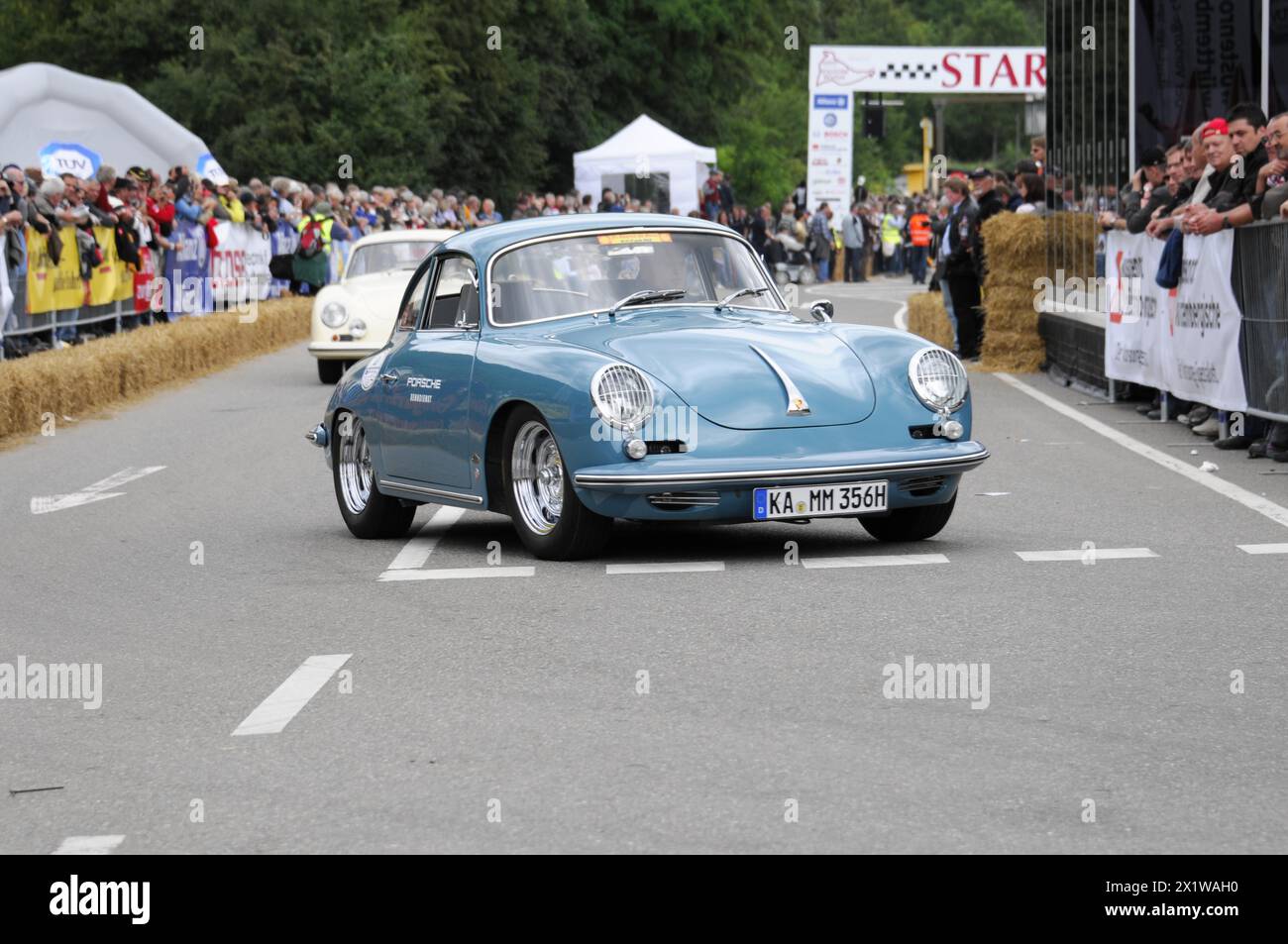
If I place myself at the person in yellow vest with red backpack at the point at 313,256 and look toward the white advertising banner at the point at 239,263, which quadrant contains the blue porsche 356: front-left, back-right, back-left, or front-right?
front-left

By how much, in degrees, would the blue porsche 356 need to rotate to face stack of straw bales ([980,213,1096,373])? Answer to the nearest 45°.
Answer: approximately 135° to its left

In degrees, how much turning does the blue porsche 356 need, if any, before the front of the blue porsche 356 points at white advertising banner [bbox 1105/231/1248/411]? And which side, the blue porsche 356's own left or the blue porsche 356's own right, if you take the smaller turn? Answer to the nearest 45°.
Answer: approximately 90° to the blue porsche 356's own left

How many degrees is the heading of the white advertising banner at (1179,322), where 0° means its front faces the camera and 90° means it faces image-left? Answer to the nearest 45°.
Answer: approximately 45°

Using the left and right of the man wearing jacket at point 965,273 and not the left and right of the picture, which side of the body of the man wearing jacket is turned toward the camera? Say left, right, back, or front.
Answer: left

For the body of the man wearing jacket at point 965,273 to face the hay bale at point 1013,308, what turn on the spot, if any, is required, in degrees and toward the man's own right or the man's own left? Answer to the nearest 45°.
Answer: approximately 90° to the man's own left

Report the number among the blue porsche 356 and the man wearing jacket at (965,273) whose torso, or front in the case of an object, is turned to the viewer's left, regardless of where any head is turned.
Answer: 1

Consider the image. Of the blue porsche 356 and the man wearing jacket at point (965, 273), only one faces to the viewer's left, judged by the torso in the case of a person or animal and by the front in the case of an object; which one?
the man wearing jacket

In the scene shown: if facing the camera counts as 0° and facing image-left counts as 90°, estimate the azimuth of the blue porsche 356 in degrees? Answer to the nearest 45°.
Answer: approximately 315°

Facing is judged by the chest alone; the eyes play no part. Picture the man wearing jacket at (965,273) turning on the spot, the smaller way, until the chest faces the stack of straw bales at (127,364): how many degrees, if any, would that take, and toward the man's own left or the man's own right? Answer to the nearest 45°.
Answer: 0° — they already face it

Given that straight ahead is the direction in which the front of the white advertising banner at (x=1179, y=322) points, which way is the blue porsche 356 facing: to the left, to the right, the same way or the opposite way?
to the left

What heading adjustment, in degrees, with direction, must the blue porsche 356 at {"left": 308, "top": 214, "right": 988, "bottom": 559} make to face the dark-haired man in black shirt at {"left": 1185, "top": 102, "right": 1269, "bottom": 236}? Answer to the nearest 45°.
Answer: approximately 90° to its left

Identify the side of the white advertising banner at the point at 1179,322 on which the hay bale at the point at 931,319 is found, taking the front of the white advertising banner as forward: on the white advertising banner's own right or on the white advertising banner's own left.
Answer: on the white advertising banner's own right
